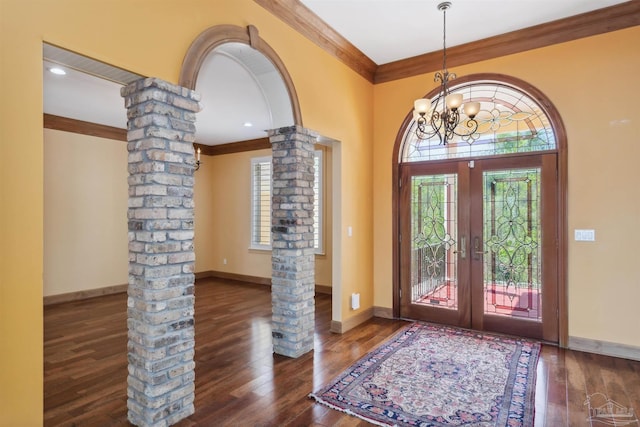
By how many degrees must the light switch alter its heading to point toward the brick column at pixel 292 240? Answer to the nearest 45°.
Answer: approximately 45° to its right

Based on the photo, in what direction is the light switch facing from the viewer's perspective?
toward the camera

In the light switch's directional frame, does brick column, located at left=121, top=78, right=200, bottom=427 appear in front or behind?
in front

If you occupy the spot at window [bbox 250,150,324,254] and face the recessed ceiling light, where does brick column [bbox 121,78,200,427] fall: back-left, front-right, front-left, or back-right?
front-left

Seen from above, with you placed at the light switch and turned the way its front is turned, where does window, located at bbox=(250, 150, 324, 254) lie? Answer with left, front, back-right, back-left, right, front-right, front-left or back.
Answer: right

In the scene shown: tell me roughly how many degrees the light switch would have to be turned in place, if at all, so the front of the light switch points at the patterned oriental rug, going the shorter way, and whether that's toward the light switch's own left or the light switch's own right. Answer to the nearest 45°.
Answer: approximately 45° to the light switch's own right

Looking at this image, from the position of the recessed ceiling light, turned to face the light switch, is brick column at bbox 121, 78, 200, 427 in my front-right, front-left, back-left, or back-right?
front-right
